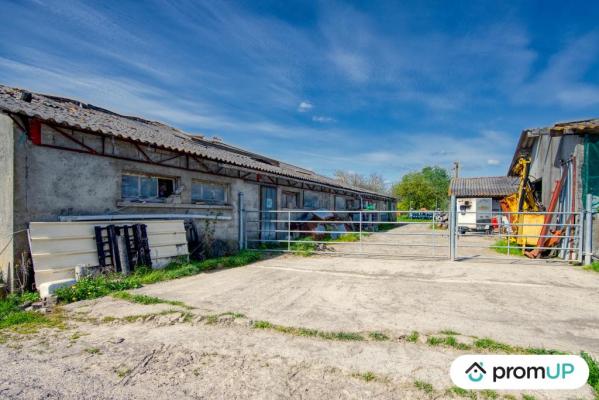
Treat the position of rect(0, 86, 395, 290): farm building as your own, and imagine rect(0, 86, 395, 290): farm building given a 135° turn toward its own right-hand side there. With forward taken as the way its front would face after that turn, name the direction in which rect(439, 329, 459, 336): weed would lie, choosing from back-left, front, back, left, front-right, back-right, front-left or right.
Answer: back-left

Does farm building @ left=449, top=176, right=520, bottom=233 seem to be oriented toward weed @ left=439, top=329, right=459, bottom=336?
yes

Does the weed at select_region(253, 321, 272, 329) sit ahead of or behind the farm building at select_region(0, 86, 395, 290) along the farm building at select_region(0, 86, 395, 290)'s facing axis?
ahead

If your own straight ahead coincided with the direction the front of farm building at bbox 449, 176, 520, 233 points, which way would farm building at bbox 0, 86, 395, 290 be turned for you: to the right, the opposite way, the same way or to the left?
to the left

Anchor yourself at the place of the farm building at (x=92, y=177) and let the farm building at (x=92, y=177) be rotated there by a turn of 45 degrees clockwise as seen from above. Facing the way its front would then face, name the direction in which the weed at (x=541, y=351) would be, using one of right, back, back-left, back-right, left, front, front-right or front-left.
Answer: front-left

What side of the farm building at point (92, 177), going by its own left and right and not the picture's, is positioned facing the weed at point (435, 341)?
front

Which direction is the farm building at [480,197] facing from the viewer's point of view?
toward the camera

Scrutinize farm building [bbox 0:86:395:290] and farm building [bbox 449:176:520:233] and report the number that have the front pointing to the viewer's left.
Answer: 0

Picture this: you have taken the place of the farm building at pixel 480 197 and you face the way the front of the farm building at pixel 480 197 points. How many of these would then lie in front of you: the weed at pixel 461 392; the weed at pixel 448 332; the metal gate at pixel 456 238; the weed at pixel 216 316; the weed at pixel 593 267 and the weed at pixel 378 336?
6

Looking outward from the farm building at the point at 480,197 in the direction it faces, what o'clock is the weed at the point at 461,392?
The weed is roughly at 12 o'clock from the farm building.

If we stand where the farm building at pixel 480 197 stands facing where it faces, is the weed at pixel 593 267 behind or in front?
in front

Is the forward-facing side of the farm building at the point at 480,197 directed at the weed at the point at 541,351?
yes
